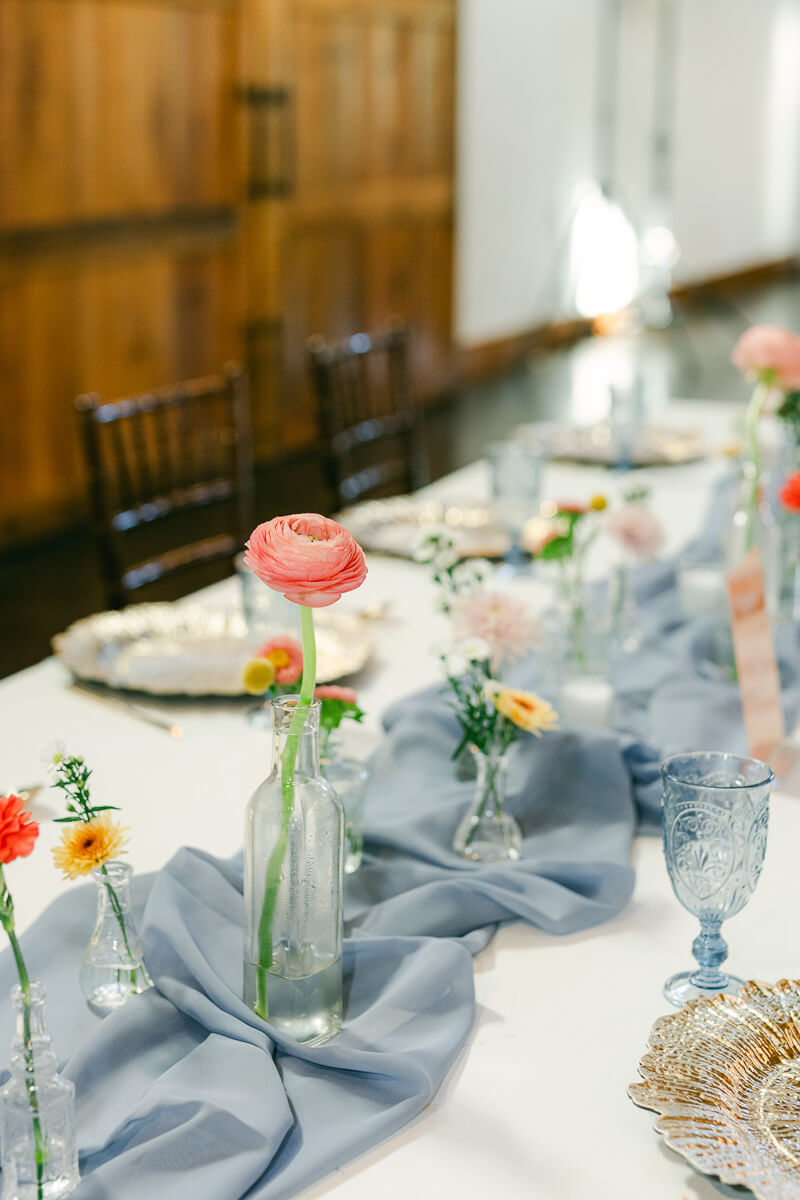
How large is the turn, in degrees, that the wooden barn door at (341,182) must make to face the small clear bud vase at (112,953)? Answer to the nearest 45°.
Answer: approximately 45° to its right

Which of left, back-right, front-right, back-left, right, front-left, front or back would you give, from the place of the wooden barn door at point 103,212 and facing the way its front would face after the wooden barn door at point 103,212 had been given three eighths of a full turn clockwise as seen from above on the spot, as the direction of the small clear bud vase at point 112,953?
left

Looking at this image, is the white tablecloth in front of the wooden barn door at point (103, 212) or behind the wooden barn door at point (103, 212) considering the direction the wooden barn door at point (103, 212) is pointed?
in front

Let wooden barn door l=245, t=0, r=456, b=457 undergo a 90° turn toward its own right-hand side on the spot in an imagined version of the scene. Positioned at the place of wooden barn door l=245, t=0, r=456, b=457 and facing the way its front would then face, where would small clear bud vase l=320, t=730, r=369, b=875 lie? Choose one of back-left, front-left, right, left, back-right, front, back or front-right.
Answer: front-left

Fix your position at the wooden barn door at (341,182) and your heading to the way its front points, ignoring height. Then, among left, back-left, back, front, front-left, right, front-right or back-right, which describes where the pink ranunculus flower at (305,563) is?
front-right

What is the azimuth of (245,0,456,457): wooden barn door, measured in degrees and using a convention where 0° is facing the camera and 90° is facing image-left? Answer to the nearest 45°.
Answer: approximately 315°

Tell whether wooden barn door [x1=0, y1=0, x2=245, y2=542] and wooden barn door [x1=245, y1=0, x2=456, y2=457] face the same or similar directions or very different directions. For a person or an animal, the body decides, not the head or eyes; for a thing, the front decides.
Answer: same or similar directions

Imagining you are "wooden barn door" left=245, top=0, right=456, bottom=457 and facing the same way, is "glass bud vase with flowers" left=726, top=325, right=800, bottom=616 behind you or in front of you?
in front

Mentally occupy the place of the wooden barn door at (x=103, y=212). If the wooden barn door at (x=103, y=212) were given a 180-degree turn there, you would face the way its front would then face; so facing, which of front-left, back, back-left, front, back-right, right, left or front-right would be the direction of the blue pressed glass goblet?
back-left

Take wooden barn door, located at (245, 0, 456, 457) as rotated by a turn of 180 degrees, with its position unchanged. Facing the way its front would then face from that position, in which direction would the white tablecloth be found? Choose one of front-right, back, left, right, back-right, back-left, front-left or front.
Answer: back-left

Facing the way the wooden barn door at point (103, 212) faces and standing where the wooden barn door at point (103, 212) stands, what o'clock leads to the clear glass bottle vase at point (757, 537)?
The clear glass bottle vase is roughly at 1 o'clock from the wooden barn door.

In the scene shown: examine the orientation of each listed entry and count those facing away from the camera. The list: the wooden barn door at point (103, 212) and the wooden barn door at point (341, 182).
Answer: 0

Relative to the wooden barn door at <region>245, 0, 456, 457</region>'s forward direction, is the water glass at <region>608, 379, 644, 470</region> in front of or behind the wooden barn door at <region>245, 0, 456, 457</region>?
in front

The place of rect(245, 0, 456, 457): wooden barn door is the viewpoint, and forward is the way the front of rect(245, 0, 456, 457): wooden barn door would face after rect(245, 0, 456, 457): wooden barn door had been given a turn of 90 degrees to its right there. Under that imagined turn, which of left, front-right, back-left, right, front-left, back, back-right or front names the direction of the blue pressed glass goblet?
front-left
